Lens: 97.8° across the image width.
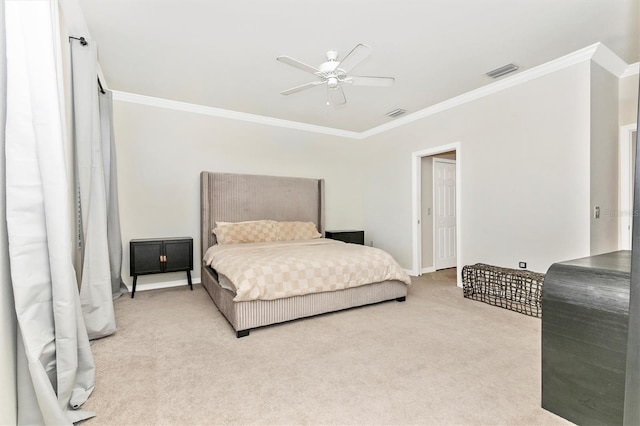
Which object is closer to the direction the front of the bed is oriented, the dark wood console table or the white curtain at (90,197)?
the dark wood console table

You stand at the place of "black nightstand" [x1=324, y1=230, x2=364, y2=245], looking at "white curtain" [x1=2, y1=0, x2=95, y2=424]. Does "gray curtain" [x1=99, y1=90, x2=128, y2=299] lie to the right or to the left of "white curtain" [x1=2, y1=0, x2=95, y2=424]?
right

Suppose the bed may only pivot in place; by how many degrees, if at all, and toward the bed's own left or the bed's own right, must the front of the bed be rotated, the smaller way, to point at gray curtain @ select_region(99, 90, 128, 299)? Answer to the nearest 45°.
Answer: approximately 90° to the bed's own right

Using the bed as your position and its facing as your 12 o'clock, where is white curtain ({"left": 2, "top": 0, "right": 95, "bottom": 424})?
The white curtain is roughly at 2 o'clock from the bed.

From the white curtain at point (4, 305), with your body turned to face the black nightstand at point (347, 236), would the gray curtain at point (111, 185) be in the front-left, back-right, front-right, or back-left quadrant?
front-left

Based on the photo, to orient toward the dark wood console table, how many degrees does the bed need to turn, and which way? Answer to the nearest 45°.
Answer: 0° — it already faces it

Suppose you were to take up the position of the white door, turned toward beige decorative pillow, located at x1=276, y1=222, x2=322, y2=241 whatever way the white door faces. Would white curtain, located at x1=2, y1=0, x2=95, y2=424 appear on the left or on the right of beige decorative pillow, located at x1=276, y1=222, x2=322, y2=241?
left

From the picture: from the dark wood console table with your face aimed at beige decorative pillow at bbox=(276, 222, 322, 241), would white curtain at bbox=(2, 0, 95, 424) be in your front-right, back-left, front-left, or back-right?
front-left

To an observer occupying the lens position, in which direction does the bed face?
facing the viewer and to the right of the viewer

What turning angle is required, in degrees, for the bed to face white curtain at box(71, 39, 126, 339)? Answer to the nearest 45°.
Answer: approximately 90° to its right
